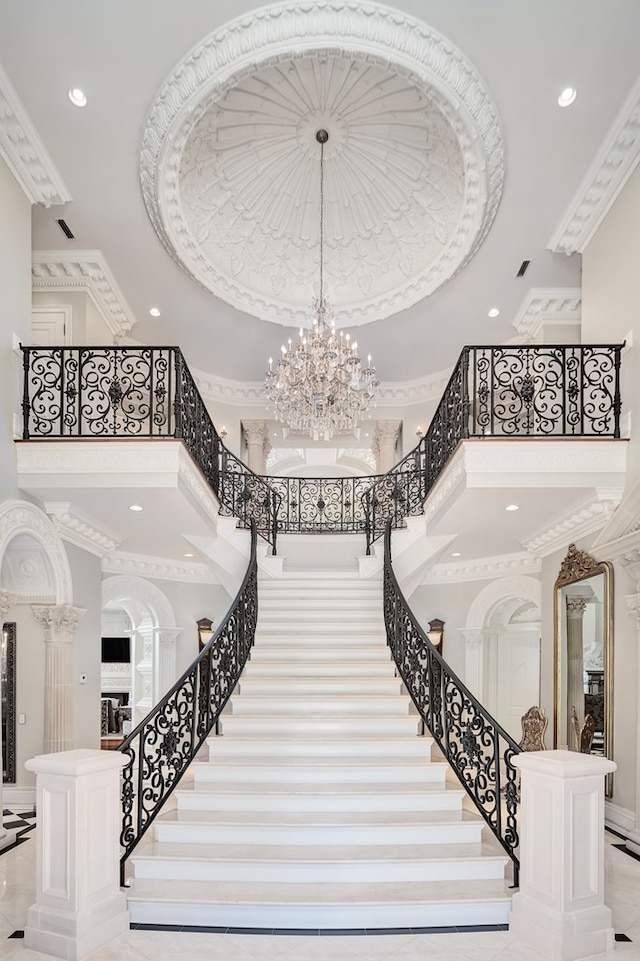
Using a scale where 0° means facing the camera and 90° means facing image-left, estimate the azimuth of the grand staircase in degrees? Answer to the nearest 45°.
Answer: approximately 0°

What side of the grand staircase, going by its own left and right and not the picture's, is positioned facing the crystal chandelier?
back

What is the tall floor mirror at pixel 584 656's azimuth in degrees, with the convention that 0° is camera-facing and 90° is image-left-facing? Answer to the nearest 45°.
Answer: approximately 45°
